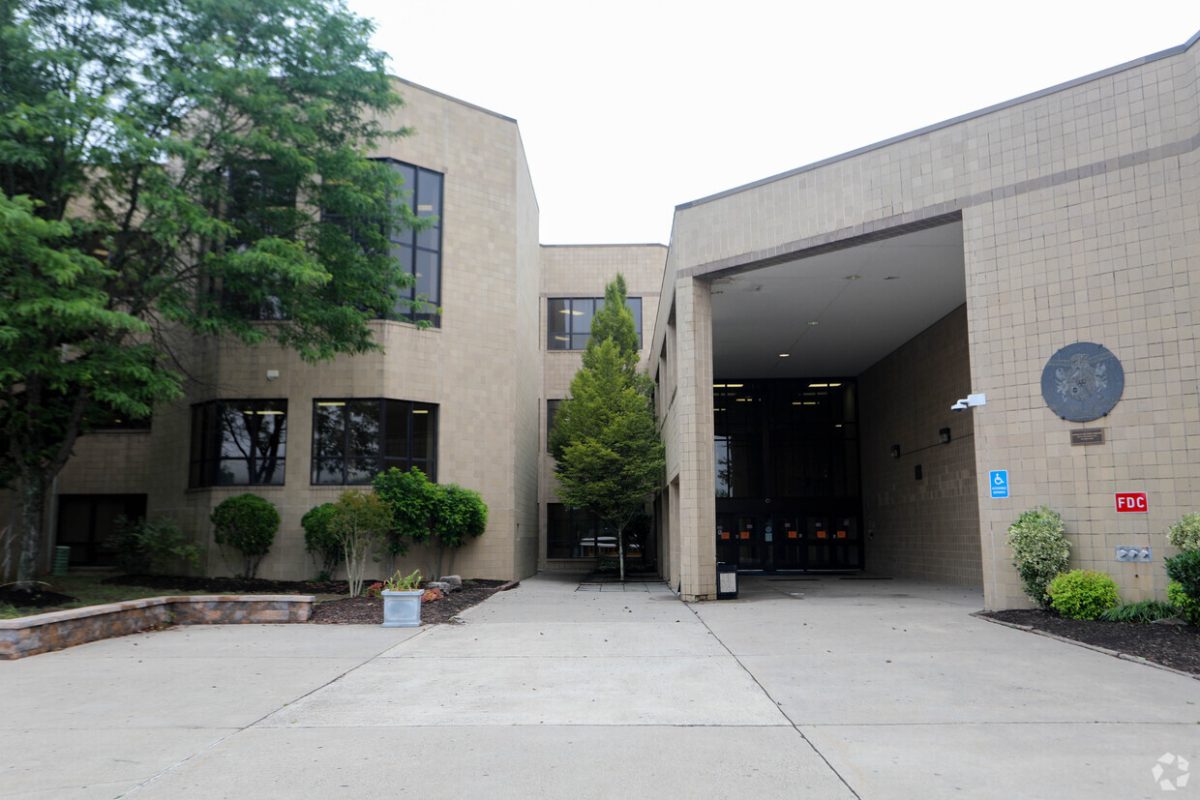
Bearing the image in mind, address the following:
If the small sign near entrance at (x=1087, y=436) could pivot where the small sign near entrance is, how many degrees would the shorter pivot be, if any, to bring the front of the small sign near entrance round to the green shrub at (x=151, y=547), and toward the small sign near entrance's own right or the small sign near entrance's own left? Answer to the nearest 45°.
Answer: approximately 90° to the small sign near entrance's own right

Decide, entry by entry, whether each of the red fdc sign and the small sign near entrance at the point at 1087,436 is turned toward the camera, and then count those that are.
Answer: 2

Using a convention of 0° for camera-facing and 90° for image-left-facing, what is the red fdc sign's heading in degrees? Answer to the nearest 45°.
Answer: approximately 0°

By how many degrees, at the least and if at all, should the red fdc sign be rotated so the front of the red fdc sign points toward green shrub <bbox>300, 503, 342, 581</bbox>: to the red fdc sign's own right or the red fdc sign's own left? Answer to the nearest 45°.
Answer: approximately 90° to the red fdc sign's own right

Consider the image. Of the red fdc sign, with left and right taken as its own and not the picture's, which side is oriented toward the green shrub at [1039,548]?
right

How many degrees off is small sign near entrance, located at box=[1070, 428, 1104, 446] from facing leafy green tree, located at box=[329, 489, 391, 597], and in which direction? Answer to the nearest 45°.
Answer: approximately 90° to its right

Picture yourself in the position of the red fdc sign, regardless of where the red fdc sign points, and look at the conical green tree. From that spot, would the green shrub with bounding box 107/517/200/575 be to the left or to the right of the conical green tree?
left

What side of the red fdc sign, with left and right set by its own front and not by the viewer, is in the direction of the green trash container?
right

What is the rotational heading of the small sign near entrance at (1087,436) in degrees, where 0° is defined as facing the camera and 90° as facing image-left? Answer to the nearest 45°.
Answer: approximately 0°
